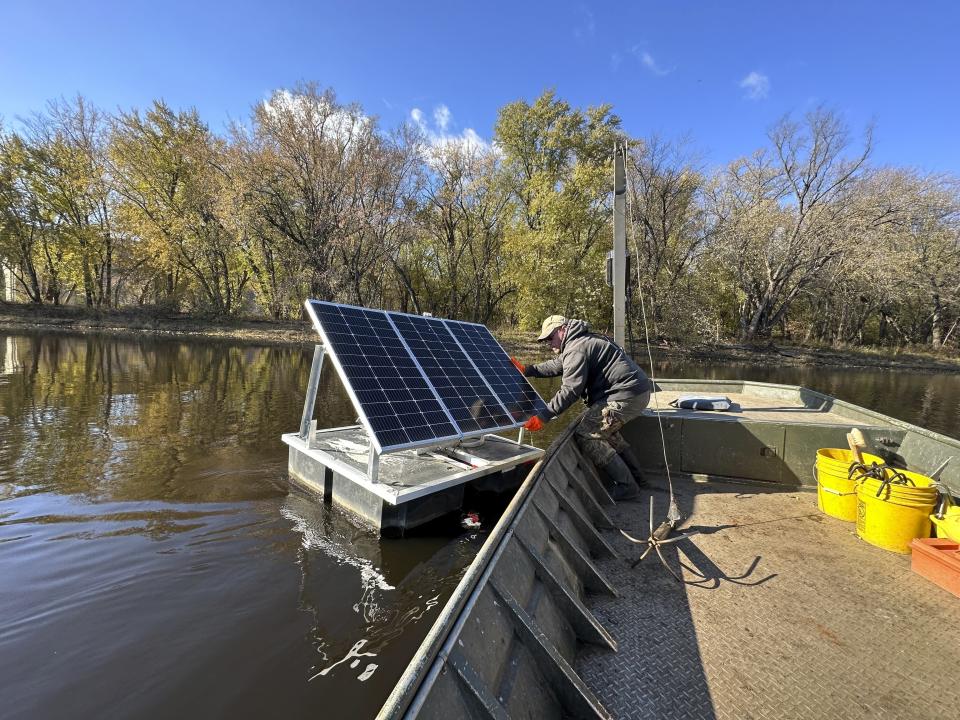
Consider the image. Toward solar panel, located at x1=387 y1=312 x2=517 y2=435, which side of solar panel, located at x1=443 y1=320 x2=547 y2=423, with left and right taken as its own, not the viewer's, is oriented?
right

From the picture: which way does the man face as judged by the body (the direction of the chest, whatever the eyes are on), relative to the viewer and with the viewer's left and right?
facing to the left of the viewer

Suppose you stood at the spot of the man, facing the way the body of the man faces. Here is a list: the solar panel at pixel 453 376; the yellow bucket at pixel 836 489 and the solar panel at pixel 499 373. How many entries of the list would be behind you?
1

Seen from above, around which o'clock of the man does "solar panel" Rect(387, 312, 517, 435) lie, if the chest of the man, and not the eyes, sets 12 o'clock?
The solar panel is roughly at 12 o'clock from the man.

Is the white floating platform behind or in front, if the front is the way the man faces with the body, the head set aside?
in front

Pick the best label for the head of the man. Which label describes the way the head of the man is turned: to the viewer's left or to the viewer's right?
to the viewer's left

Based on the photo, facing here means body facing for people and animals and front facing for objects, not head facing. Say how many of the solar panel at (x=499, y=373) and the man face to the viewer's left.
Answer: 1

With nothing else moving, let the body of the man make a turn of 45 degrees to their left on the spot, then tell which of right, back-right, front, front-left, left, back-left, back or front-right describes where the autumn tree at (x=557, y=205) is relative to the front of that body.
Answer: back-right

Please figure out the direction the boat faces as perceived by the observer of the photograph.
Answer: facing away from the viewer

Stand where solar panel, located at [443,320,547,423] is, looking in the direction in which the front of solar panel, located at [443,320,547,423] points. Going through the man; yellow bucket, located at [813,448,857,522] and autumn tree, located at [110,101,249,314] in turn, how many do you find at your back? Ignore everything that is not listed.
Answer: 1

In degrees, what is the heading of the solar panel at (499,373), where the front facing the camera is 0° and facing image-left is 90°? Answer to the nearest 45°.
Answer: approximately 315°

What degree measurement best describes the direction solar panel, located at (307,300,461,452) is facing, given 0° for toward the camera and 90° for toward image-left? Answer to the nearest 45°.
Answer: approximately 315°

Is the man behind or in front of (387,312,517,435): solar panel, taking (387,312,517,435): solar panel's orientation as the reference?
in front
